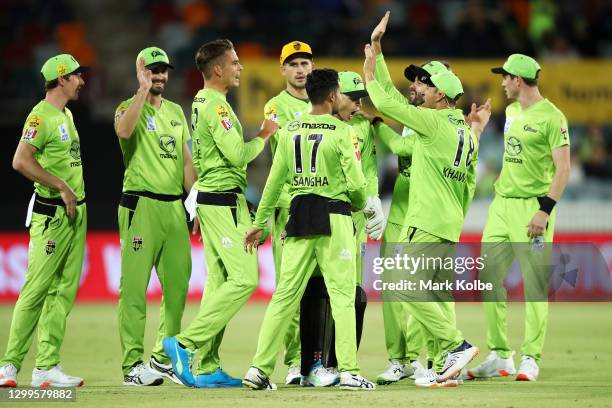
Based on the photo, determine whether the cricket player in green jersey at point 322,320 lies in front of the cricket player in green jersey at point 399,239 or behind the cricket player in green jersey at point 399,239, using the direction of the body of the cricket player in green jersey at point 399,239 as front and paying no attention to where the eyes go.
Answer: in front

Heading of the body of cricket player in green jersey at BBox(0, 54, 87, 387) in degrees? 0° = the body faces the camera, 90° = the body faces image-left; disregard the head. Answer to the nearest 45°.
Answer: approximately 315°

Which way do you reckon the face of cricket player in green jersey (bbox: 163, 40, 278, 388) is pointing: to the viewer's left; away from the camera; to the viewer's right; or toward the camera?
to the viewer's right

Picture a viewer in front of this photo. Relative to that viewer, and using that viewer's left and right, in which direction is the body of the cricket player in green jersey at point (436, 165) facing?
facing away from the viewer and to the left of the viewer

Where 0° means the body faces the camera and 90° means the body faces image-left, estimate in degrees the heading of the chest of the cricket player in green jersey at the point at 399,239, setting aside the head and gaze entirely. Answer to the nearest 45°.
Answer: approximately 45°

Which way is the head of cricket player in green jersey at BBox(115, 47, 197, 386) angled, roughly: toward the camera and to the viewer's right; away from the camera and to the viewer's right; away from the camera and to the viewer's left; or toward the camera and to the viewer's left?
toward the camera and to the viewer's right

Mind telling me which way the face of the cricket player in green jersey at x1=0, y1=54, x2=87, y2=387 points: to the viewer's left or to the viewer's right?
to the viewer's right

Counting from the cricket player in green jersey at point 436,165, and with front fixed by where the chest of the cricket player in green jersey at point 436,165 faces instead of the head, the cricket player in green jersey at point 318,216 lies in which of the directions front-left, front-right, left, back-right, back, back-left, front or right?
left
